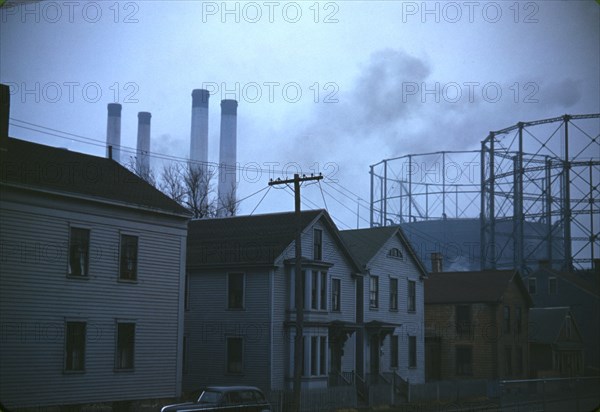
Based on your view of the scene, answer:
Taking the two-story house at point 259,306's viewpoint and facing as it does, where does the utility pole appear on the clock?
The utility pole is roughly at 1 o'clock from the two-story house.

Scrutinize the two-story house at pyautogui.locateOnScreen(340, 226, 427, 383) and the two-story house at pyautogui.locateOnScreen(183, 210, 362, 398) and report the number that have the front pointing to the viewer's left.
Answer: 0

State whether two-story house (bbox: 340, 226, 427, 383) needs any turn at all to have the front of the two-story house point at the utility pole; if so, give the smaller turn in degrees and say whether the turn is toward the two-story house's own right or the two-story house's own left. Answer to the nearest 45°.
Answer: approximately 45° to the two-story house's own right

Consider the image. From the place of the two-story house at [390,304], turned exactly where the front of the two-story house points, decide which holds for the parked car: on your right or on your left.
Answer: on your right

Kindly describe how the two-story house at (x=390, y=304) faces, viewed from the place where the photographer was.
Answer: facing the viewer and to the right of the viewer

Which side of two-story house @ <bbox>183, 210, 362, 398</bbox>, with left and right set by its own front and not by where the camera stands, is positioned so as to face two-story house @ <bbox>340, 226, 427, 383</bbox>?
left

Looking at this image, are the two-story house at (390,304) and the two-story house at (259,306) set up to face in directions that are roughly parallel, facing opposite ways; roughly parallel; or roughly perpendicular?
roughly parallel

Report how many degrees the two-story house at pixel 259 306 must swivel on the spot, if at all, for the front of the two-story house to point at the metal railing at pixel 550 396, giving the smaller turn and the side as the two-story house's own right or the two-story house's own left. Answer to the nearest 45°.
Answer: approximately 45° to the two-story house's own left

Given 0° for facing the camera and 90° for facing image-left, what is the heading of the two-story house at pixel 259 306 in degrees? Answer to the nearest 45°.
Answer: approximately 315°
